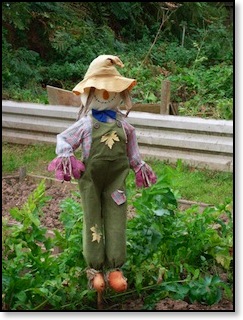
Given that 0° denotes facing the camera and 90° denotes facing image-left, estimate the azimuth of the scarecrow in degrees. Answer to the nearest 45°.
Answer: approximately 0°

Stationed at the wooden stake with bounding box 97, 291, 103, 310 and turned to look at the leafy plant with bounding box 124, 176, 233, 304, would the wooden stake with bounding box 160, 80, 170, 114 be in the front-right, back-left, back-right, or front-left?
front-left

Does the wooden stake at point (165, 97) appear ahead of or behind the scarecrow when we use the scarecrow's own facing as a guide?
behind
